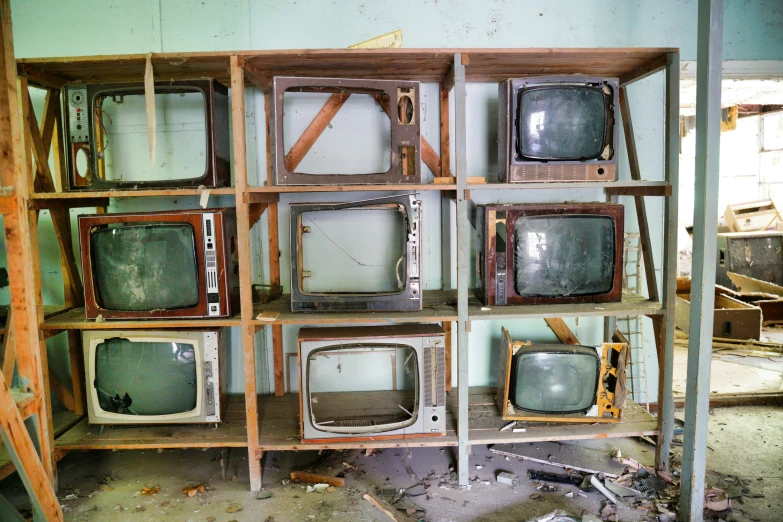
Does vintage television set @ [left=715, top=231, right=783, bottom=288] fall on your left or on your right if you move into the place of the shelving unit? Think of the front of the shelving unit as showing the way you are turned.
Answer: on your left

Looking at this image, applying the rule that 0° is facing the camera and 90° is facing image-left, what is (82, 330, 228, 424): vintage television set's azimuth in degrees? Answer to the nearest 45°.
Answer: approximately 0°

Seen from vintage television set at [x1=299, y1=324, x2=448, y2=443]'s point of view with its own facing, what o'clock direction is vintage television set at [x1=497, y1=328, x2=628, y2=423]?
vintage television set at [x1=497, y1=328, x2=628, y2=423] is roughly at 9 o'clock from vintage television set at [x1=299, y1=324, x2=448, y2=443].

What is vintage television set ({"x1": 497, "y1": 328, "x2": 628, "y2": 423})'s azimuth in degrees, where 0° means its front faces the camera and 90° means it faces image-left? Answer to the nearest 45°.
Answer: approximately 0°

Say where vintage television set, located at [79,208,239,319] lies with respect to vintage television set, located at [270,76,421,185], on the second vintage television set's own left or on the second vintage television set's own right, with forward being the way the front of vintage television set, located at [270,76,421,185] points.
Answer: on the second vintage television set's own right
